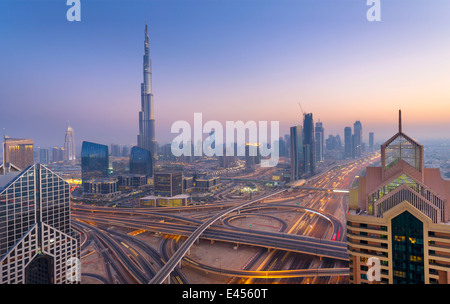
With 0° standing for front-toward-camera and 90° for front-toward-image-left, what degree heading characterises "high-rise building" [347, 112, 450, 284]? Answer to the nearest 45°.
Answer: approximately 0°

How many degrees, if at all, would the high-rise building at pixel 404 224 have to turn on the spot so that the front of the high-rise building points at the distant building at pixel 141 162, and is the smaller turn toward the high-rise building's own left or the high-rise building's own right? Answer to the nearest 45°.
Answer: approximately 135° to the high-rise building's own right

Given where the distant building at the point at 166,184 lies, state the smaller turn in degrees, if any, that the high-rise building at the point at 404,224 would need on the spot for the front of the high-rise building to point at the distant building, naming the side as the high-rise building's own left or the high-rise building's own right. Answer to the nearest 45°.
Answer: approximately 135° to the high-rise building's own right

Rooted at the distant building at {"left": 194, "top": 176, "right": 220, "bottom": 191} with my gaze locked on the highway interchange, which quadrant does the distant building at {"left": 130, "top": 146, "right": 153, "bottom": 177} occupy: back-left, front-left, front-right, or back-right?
back-right

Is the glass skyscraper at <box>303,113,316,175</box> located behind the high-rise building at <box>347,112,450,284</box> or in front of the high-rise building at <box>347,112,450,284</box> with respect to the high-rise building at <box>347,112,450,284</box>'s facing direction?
behind
